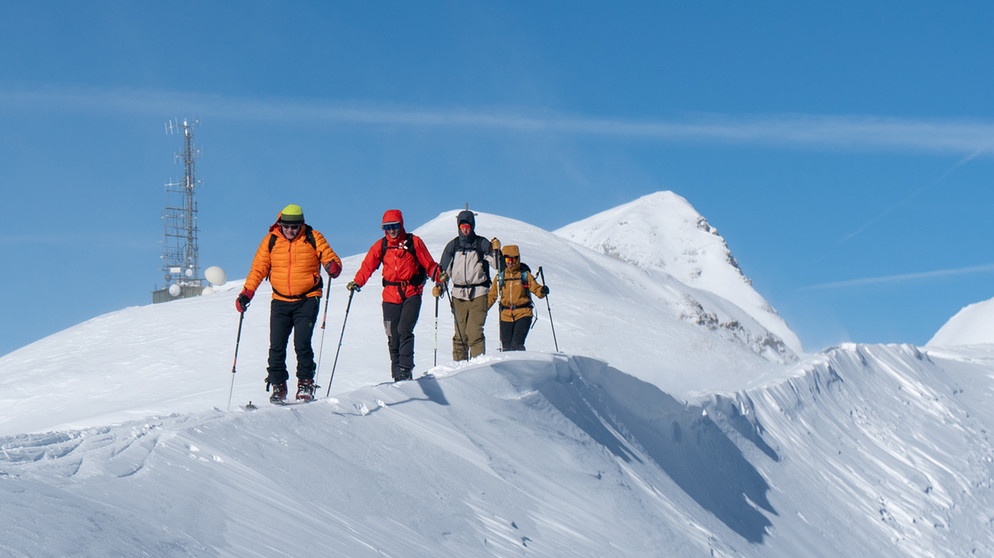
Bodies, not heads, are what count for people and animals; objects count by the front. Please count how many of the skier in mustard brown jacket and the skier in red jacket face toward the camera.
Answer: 2

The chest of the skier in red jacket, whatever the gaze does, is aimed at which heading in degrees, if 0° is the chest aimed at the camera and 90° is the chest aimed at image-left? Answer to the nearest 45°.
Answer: approximately 0°

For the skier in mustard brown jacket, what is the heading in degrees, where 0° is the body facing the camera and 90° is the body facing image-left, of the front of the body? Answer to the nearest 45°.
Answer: approximately 0°
